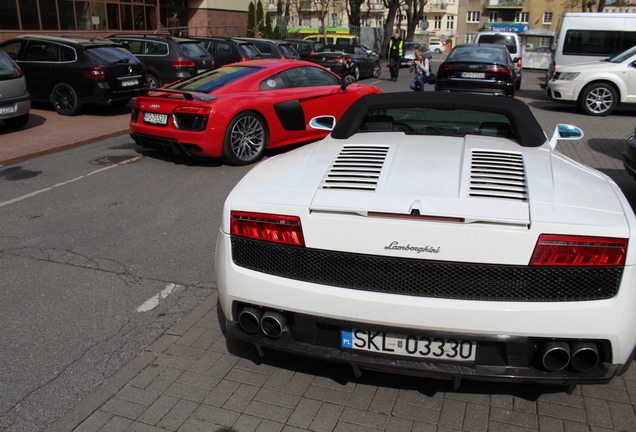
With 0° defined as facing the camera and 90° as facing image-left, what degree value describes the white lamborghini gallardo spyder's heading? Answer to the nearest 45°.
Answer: approximately 180°

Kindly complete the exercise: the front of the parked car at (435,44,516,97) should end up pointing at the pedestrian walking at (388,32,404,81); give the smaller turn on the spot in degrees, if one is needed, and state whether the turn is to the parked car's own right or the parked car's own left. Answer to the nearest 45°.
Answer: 0° — it already faces them

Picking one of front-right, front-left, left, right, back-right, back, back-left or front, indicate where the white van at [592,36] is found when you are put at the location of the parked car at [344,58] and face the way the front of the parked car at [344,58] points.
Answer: right

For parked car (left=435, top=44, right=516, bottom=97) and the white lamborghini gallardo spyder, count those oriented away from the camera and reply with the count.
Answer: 2

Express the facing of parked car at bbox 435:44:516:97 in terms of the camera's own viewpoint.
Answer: facing away from the viewer

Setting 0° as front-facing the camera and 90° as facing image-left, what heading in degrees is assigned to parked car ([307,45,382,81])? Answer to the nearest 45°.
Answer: approximately 225°

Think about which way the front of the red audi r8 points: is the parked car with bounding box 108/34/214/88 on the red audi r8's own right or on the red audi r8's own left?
on the red audi r8's own left

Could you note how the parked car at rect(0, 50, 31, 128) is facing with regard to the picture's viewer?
facing away from the viewer and to the left of the viewer

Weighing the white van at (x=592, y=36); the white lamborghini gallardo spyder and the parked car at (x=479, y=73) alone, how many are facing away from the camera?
2

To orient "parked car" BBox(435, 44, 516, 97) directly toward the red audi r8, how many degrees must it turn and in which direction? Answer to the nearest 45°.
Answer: approximately 135° to its left

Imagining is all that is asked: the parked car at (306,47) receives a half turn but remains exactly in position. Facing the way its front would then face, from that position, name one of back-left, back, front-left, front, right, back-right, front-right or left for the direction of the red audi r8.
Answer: front-right

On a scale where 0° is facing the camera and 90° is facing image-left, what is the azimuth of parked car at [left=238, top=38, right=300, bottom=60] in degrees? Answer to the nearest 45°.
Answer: approximately 135°

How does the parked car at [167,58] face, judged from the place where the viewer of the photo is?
facing away from the viewer and to the left of the viewer

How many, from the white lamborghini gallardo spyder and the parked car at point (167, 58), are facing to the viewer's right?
0
